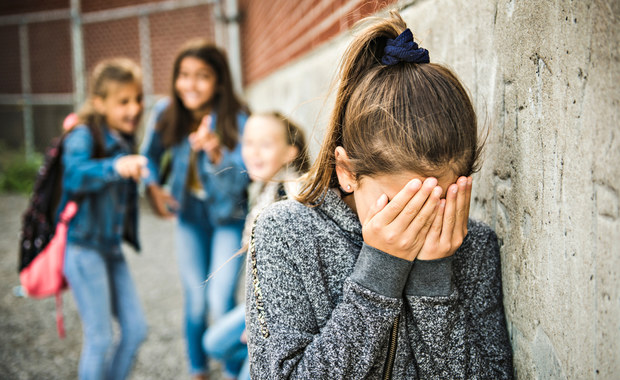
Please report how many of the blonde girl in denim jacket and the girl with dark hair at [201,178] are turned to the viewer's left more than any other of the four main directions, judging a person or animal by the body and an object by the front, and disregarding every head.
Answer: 0

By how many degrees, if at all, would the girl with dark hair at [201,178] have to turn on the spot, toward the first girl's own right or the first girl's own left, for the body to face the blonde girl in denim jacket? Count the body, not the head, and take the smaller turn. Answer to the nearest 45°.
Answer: approximately 45° to the first girl's own right

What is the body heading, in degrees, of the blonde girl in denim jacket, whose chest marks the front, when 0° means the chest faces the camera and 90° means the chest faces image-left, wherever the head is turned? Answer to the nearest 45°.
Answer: approximately 315°

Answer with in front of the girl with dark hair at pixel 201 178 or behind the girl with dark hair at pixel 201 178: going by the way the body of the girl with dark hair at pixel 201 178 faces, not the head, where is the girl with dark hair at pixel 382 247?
in front

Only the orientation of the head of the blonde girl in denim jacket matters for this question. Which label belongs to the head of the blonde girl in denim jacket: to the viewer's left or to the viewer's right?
to the viewer's right

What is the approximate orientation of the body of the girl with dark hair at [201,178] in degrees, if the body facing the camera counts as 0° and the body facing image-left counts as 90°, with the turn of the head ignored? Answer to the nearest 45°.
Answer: approximately 0°

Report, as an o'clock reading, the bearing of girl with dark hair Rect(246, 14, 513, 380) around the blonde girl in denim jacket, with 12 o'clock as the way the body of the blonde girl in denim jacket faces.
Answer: The girl with dark hair is roughly at 1 o'clock from the blonde girl in denim jacket.
